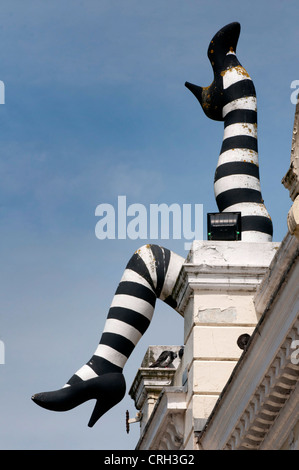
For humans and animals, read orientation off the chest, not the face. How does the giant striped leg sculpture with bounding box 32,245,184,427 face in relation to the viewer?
to the viewer's left
